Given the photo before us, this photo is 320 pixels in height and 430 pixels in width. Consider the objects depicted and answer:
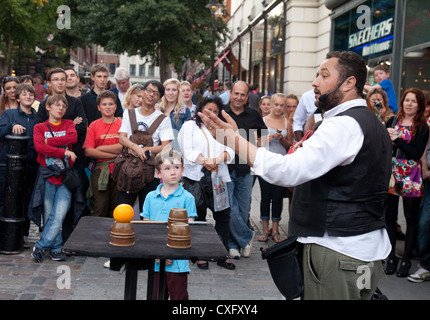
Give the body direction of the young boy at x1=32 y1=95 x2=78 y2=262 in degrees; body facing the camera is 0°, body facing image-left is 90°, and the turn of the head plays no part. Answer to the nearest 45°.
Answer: approximately 315°

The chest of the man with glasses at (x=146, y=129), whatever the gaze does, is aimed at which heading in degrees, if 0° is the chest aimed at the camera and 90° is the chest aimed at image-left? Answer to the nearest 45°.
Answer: approximately 0°

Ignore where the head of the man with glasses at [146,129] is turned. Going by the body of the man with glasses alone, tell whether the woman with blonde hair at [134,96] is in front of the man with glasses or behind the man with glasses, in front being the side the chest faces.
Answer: behind

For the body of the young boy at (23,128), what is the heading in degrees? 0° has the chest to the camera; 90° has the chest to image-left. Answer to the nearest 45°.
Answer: approximately 315°

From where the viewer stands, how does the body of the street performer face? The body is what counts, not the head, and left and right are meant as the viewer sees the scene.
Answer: facing to the left of the viewer

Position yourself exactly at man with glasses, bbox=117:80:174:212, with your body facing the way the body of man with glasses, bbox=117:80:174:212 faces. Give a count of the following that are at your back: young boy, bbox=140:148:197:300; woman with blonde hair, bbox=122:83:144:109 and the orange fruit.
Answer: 1

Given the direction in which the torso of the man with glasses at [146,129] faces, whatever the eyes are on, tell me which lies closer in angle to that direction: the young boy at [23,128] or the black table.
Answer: the black table

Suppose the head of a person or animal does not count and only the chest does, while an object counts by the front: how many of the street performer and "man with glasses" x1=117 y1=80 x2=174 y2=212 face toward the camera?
1
